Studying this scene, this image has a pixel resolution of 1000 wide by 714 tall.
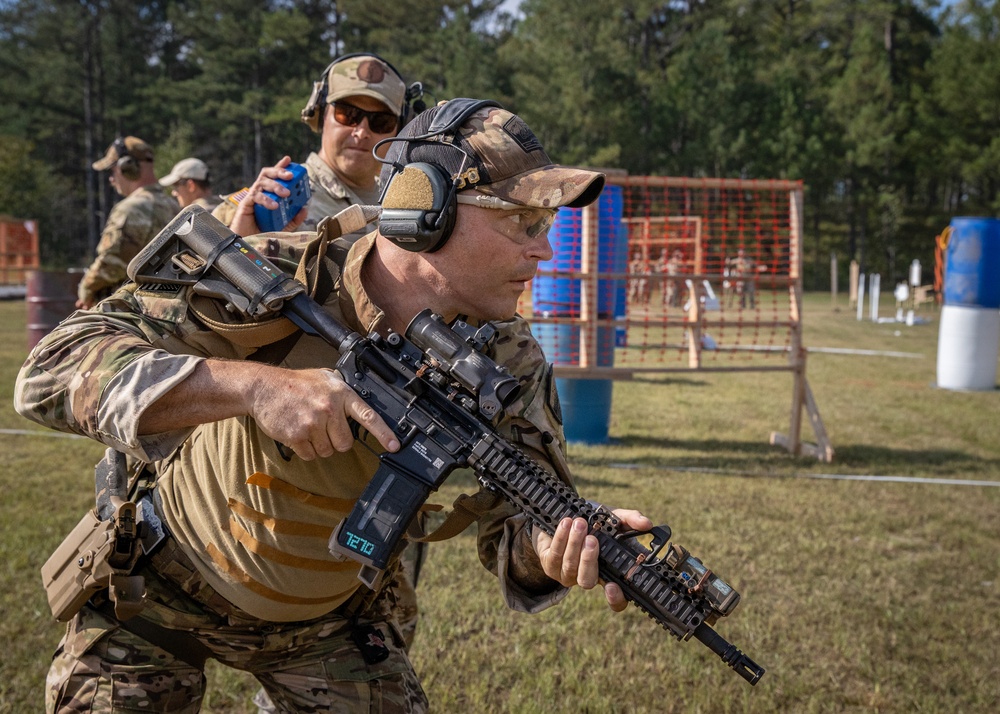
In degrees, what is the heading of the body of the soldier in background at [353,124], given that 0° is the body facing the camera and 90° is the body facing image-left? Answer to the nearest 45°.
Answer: approximately 315°

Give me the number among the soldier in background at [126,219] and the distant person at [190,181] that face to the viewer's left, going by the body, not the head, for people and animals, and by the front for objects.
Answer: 2

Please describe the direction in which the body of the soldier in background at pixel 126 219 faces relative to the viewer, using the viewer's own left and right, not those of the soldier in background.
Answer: facing to the left of the viewer

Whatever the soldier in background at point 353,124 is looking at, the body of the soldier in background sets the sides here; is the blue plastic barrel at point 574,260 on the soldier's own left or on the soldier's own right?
on the soldier's own left

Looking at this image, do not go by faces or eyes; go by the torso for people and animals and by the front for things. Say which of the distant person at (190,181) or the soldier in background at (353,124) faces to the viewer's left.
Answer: the distant person

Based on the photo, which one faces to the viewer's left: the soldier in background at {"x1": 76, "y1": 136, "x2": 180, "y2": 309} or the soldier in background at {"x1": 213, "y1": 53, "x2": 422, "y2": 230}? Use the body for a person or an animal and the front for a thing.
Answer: the soldier in background at {"x1": 76, "y1": 136, "x2": 180, "y2": 309}

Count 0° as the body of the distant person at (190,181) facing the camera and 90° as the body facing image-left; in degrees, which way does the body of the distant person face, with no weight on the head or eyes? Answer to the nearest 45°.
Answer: approximately 90°
